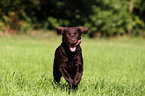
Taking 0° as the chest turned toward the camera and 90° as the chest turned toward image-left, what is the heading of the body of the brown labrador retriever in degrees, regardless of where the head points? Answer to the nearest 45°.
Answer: approximately 0°
